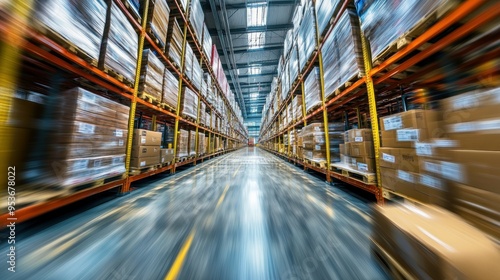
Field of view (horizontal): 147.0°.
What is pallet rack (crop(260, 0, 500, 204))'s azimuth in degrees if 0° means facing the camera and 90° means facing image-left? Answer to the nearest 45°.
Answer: approximately 90°
